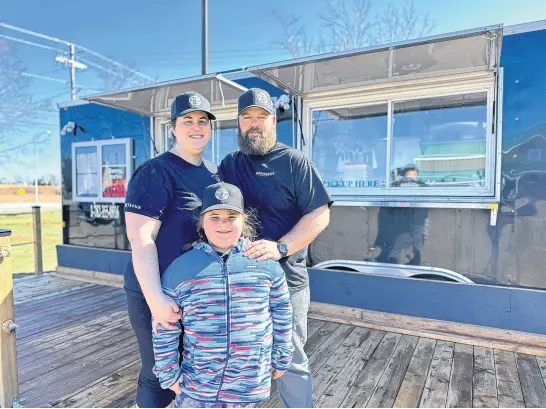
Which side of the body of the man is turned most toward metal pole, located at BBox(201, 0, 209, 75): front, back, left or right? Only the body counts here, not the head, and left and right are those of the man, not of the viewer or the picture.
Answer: back

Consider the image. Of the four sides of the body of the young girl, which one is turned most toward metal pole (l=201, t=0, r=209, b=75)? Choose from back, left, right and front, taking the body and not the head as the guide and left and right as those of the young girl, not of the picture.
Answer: back

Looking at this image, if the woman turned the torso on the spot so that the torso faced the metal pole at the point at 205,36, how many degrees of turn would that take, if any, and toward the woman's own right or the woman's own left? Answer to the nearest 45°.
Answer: approximately 135° to the woman's own left

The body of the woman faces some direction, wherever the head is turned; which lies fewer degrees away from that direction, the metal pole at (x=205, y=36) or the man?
the man

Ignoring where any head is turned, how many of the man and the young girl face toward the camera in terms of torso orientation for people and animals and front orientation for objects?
2

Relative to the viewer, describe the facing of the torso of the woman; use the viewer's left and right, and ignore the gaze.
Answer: facing the viewer and to the right of the viewer

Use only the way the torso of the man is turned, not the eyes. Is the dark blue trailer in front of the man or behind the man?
behind
